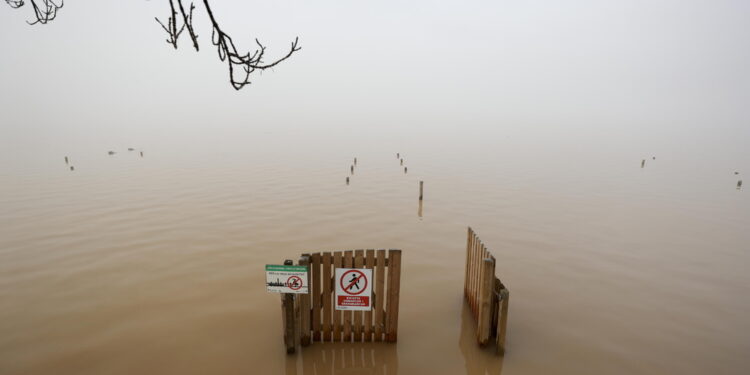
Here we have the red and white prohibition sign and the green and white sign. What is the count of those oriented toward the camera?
2

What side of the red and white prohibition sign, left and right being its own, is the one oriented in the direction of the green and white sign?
right

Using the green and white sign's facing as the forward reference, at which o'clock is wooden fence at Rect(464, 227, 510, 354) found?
The wooden fence is roughly at 9 o'clock from the green and white sign.

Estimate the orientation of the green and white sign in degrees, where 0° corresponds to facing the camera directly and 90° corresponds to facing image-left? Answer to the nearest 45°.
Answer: approximately 0°

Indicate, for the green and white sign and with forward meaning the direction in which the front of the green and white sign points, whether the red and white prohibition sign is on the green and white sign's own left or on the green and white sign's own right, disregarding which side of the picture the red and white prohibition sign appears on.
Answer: on the green and white sign's own left

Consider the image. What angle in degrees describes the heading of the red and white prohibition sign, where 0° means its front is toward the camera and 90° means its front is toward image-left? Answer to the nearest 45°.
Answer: approximately 0°

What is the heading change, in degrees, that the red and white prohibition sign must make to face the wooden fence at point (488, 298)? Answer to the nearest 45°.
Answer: approximately 90° to its left
